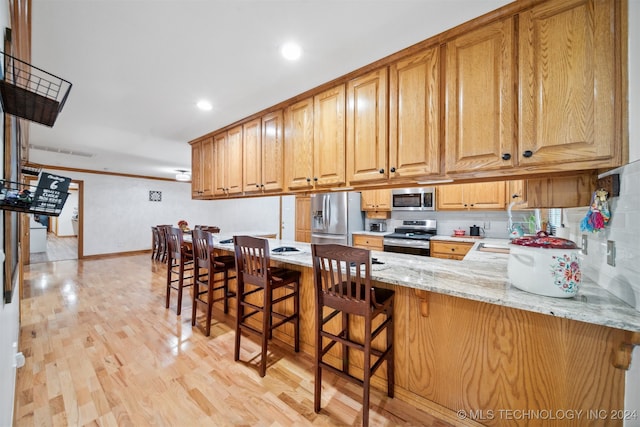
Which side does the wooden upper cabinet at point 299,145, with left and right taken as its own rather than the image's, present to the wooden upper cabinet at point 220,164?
right

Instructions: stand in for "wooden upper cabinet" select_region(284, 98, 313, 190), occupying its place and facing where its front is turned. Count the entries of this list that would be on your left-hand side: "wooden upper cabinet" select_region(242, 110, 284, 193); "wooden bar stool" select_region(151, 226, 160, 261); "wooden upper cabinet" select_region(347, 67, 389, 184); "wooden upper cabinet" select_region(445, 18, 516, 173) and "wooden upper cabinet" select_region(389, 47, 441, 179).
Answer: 3

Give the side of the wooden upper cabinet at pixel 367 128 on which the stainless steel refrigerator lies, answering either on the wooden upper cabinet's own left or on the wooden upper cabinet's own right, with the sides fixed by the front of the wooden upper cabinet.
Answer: on the wooden upper cabinet's own right

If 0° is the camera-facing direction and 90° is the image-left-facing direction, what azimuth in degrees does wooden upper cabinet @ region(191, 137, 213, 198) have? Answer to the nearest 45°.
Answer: approximately 45°

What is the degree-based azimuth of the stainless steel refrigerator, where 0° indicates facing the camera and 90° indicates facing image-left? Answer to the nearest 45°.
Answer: approximately 45°

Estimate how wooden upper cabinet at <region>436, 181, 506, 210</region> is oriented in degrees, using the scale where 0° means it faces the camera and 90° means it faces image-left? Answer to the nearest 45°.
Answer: approximately 0°
